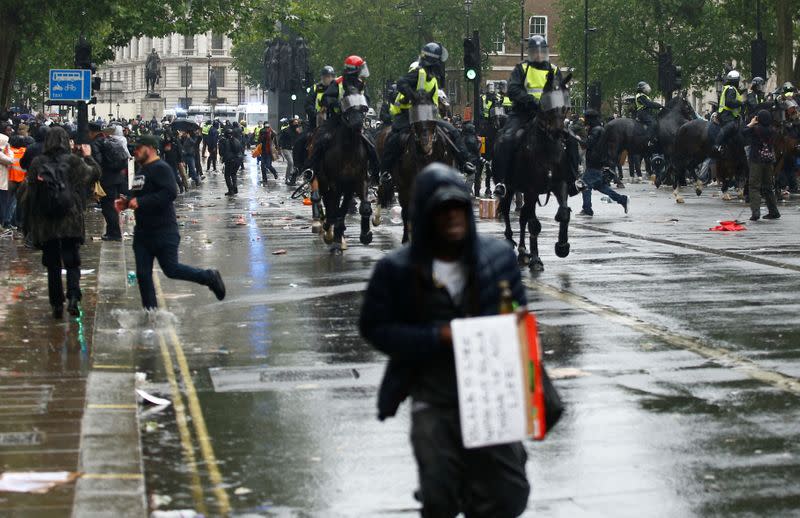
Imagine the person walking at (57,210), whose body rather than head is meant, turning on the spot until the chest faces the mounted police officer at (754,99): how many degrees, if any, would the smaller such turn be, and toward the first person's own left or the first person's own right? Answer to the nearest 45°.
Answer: approximately 45° to the first person's own right

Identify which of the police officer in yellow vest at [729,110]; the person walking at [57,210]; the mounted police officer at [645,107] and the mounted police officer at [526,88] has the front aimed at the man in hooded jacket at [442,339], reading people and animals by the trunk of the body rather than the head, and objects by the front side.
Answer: the mounted police officer at [526,88]

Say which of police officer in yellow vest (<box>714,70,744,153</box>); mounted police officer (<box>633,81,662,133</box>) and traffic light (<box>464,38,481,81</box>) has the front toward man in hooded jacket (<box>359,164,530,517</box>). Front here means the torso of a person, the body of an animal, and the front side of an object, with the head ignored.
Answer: the traffic light

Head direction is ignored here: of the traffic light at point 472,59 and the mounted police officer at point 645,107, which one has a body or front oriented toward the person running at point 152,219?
the traffic light

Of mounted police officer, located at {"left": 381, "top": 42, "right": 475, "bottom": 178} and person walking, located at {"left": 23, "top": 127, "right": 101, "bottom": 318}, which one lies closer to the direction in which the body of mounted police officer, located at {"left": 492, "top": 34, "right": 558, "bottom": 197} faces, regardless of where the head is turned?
the person walking

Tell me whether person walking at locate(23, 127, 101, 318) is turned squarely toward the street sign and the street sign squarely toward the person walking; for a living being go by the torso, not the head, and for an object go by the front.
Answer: yes

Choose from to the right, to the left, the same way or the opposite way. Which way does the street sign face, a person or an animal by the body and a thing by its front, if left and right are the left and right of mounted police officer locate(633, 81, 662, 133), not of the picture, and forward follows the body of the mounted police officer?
to the right
